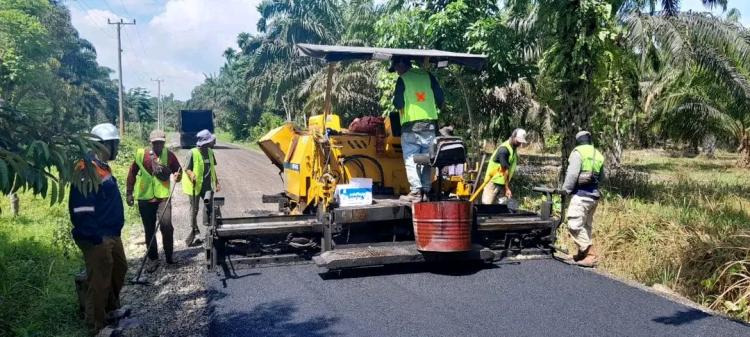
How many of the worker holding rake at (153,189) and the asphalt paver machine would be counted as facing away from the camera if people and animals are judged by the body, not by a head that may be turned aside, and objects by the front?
1

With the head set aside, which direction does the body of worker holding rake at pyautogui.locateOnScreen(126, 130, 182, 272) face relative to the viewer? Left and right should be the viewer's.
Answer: facing the viewer

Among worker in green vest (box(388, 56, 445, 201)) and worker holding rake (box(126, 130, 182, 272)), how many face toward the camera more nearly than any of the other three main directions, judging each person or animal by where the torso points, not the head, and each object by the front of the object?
1

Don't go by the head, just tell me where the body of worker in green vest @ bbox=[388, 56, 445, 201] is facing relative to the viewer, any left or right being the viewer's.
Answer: facing away from the viewer and to the left of the viewer

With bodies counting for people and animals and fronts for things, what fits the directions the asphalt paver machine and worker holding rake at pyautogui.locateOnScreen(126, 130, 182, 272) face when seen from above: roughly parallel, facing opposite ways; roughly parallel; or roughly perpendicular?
roughly parallel, facing opposite ways

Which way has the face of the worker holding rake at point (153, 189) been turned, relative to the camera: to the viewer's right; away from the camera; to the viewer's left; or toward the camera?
toward the camera

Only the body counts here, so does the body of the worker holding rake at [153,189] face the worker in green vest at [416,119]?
no

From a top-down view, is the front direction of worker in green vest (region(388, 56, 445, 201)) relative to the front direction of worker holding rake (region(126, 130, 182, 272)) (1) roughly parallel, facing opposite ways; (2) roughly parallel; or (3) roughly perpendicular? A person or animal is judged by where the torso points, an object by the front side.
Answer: roughly parallel, facing opposite ways

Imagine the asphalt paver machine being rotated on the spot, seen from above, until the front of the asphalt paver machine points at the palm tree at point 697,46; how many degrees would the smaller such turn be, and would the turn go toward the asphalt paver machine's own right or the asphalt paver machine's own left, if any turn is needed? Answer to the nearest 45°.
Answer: approximately 45° to the asphalt paver machine's own right

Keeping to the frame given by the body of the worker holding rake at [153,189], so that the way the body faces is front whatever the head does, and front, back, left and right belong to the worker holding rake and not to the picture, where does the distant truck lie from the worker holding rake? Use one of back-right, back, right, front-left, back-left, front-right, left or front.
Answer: back

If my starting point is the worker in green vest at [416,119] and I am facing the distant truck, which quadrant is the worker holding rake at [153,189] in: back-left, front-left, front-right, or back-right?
front-left

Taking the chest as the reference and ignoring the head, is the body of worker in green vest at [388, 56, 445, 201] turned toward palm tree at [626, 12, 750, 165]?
no

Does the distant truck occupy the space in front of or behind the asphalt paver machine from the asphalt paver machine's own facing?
in front

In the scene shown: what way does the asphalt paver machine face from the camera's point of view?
away from the camera
